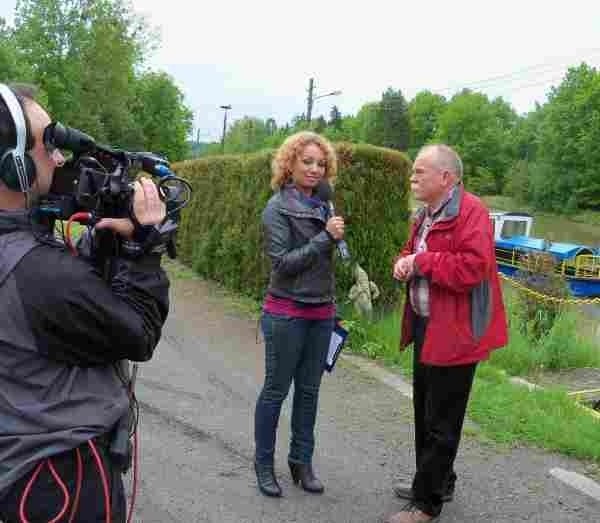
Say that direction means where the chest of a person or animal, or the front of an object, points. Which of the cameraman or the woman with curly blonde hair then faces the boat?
the cameraman

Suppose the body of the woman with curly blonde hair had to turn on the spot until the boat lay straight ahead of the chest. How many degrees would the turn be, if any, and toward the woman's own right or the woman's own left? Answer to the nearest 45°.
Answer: approximately 90° to the woman's own left

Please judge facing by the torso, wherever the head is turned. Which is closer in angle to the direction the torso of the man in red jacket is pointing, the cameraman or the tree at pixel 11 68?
the cameraman

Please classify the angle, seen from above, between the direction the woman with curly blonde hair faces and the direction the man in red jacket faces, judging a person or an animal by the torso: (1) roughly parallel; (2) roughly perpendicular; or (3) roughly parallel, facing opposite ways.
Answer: roughly perpendicular

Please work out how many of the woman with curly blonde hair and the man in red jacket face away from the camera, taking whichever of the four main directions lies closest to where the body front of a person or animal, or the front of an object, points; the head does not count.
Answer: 0

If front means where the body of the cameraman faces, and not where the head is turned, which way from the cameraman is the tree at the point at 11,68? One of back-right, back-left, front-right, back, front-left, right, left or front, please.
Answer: front-left

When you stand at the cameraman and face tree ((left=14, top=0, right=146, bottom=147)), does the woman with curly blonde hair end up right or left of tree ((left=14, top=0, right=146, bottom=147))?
right

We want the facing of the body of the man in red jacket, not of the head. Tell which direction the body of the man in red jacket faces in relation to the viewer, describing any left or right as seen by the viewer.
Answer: facing the viewer and to the left of the viewer

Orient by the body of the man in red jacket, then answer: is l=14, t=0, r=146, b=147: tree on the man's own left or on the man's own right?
on the man's own right

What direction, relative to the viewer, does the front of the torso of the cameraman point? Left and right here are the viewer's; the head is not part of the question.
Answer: facing away from the viewer and to the right of the viewer

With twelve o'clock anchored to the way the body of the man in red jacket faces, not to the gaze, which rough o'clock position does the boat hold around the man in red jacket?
The boat is roughly at 5 o'clock from the man in red jacket.

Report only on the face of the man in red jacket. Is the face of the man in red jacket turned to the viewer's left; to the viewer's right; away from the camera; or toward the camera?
to the viewer's left

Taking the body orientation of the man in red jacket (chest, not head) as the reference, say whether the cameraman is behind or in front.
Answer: in front

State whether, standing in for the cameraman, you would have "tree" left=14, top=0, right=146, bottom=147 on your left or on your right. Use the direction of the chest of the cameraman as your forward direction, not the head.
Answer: on your left

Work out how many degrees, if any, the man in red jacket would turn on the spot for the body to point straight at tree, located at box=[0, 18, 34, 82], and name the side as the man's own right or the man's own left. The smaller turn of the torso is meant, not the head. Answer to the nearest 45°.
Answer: approximately 90° to the man's own right

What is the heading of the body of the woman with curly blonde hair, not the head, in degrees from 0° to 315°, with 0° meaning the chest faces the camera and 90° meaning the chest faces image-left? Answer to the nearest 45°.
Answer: approximately 315°
